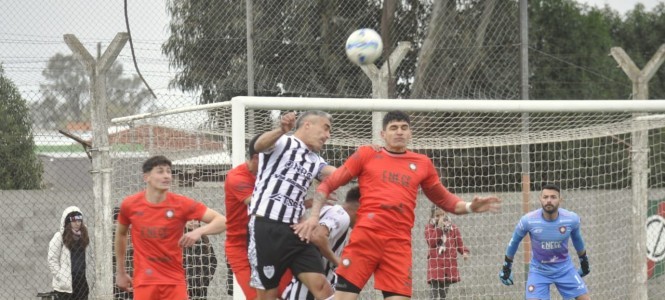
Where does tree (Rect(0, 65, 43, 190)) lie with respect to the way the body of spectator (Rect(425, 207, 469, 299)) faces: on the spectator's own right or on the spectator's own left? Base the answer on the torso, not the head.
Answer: on the spectator's own right

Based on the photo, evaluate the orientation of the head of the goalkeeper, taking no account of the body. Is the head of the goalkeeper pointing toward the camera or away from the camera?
toward the camera

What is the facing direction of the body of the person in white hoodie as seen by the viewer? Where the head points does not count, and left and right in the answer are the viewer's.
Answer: facing the viewer and to the right of the viewer

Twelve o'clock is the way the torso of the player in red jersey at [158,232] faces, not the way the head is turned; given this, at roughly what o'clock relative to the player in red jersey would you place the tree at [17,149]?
The tree is roughly at 5 o'clock from the player in red jersey.

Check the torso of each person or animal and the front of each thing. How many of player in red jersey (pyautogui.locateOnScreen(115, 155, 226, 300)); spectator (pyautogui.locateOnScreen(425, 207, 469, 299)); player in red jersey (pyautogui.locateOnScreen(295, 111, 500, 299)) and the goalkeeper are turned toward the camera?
4

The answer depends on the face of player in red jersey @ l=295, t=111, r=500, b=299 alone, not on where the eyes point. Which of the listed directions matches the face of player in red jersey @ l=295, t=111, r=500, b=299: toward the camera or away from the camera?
toward the camera

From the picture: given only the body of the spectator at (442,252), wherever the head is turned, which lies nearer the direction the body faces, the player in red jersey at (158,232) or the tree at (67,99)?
the player in red jersey

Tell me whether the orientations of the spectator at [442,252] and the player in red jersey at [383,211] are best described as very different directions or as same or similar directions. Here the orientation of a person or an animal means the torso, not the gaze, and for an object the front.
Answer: same or similar directions

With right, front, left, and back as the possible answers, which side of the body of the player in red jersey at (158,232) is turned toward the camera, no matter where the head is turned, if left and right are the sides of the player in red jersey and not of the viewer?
front

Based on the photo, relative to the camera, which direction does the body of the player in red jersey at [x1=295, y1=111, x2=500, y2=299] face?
toward the camera
